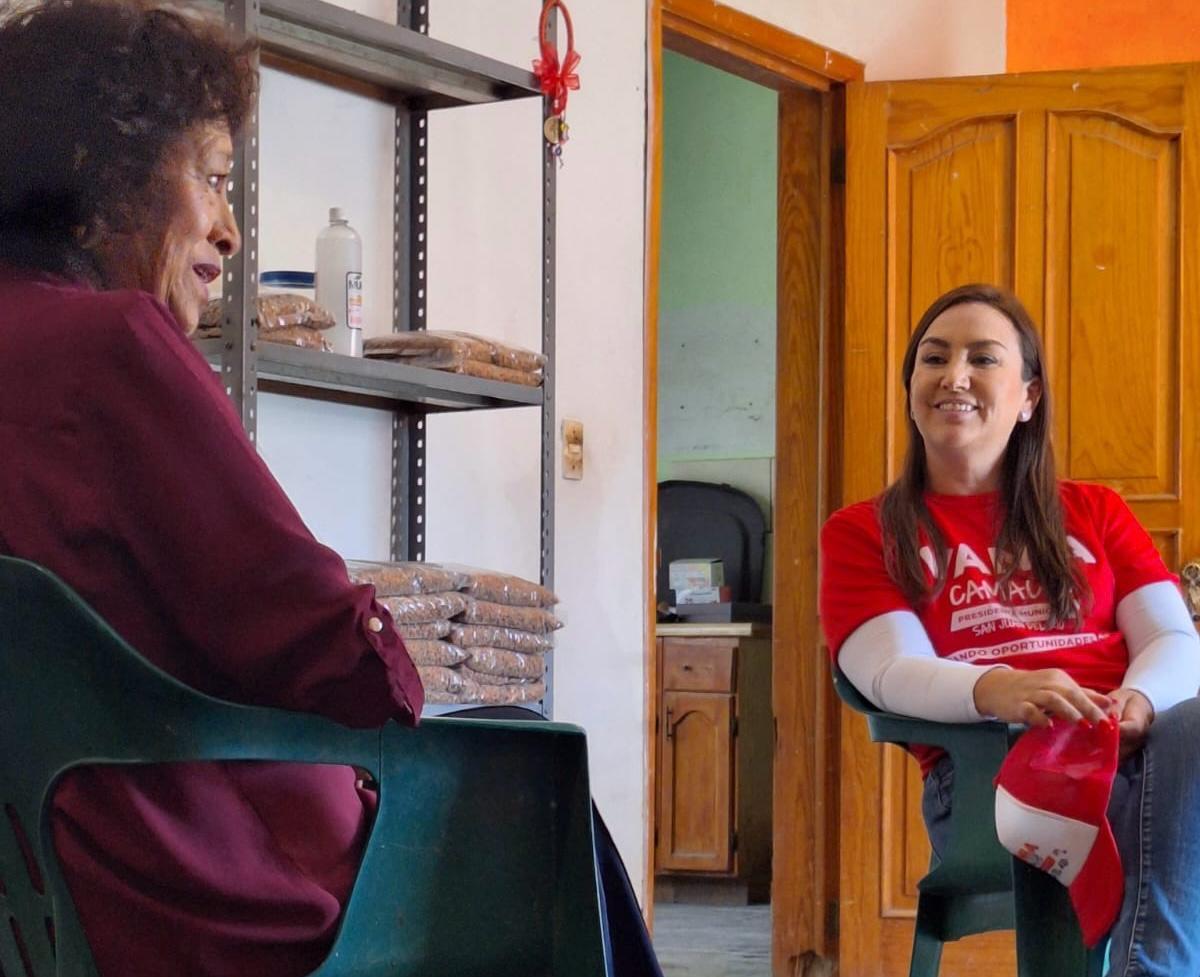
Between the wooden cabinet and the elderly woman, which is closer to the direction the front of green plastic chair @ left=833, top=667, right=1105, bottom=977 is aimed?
the elderly woman

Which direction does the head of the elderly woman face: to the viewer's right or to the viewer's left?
to the viewer's right

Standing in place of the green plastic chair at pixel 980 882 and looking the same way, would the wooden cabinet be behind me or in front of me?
behind

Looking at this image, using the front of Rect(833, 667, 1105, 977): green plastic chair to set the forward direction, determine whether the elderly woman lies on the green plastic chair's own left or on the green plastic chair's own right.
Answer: on the green plastic chair's own right

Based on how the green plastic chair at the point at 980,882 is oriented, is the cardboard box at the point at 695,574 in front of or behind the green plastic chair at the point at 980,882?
behind

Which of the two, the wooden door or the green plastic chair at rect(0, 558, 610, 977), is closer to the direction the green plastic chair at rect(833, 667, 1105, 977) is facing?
the green plastic chair

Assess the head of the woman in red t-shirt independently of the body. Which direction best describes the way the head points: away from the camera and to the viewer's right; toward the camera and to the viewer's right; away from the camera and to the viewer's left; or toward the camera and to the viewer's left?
toward the camera and to the viewer's left

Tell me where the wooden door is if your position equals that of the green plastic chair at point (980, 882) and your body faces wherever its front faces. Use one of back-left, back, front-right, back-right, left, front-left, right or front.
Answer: back-left
